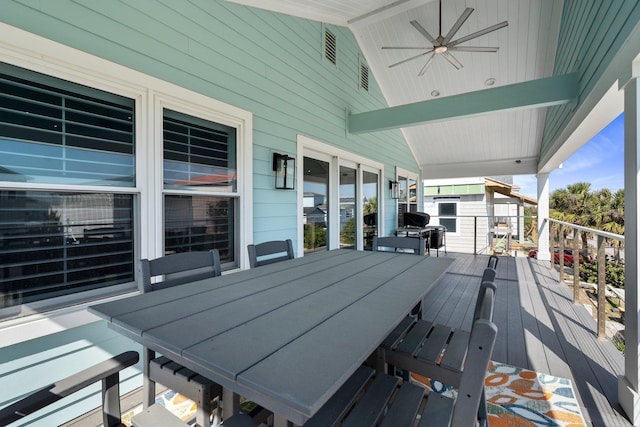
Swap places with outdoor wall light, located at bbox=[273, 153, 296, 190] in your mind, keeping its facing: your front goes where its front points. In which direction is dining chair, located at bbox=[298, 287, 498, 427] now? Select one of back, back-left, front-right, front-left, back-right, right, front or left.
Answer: front-right

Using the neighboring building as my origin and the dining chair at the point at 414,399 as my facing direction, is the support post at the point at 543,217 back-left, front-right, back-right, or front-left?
front-left

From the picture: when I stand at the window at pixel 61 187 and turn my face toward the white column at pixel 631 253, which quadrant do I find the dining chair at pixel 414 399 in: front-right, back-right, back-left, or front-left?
front-right

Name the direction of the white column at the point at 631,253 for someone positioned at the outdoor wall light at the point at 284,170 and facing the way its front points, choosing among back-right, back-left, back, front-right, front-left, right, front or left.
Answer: front

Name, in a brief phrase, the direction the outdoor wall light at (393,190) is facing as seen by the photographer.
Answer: facing the viewer and to the right of the viewer

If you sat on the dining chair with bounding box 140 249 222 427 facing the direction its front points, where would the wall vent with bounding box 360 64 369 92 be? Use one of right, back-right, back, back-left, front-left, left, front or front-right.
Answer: left

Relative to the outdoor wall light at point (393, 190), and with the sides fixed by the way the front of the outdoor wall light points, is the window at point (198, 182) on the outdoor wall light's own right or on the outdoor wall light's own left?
on the outdoor wall light's own right

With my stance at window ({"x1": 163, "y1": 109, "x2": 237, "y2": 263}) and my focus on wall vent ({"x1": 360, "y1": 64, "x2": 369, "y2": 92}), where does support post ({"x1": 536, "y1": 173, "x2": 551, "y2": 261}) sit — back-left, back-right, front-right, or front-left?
front-right

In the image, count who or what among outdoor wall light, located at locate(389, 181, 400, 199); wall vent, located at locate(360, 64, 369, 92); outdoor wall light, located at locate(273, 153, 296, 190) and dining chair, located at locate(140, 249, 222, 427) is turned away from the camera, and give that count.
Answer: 0

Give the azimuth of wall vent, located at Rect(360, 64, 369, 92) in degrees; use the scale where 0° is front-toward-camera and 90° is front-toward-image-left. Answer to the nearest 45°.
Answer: approximately 315°

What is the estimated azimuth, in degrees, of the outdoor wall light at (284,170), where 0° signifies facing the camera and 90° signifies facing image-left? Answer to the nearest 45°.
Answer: approximately 315°

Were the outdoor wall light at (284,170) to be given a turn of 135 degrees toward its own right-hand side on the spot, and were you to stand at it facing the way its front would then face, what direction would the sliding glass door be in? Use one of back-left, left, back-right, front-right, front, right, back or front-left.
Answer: back-right

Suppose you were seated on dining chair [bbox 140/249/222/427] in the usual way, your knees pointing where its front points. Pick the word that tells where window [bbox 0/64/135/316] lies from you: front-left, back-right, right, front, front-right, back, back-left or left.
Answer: back

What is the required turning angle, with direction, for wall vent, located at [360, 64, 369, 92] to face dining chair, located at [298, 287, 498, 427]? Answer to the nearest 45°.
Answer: approximately 45° to its right

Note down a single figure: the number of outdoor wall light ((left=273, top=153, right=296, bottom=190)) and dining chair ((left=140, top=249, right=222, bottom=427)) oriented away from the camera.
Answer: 0

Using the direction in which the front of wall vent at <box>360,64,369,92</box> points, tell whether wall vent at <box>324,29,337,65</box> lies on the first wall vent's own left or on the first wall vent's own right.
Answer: on the first wall vent's own right
